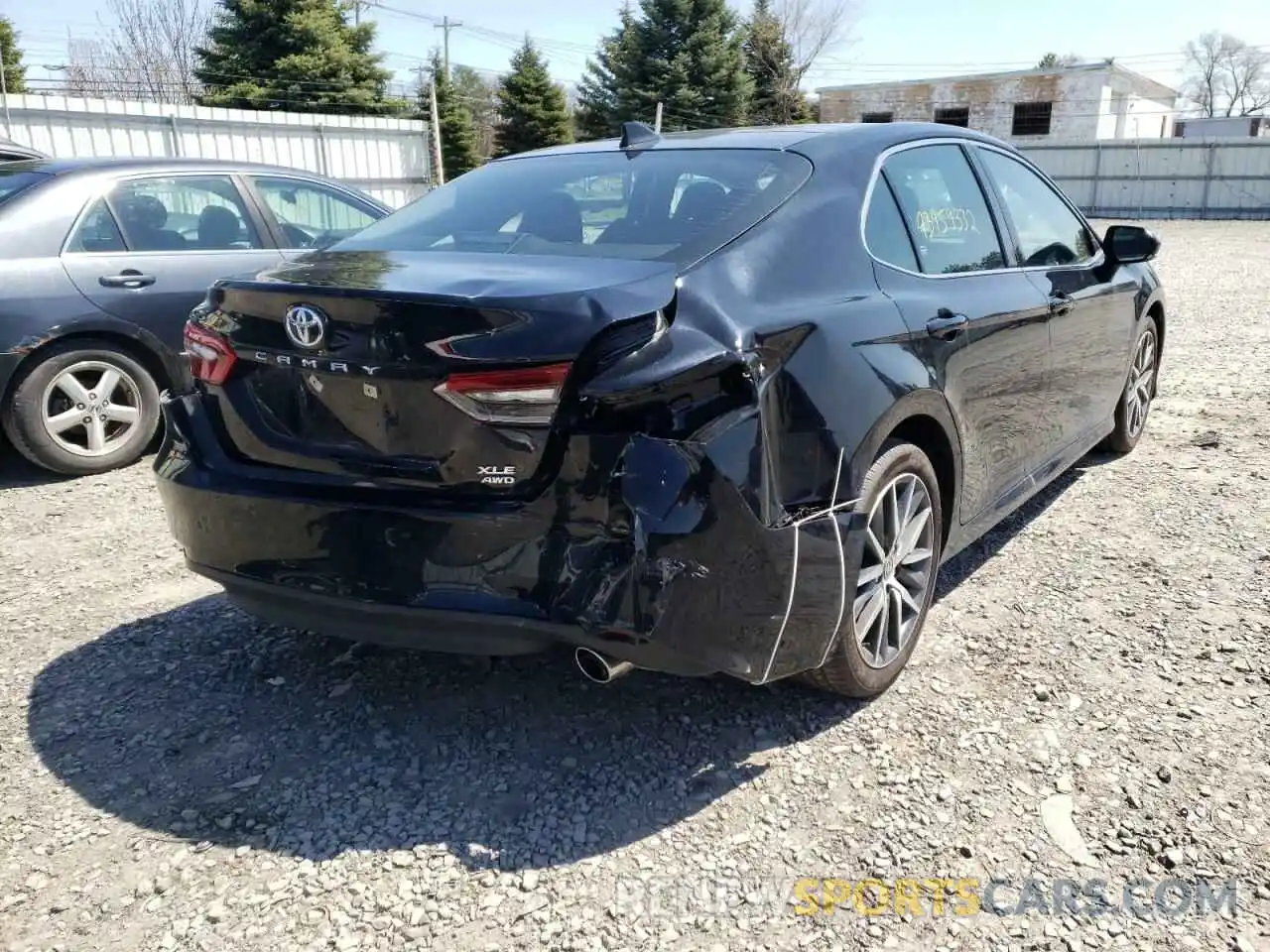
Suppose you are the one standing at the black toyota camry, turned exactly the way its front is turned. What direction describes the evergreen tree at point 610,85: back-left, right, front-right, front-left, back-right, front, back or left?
front-left

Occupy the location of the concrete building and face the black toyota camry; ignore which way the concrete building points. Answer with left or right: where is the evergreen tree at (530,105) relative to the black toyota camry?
right

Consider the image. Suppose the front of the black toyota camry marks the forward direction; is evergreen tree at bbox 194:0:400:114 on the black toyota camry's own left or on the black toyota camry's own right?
on the black toyota camry's own left

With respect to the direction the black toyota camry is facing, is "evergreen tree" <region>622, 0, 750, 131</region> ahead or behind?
ahead

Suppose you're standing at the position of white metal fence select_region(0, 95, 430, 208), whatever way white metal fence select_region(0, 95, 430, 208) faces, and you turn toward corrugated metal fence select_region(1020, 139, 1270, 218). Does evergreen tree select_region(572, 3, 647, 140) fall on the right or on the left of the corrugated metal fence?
left

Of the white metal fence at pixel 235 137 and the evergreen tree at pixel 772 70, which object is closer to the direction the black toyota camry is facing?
the evergreen tree

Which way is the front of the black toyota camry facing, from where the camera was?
facing away from the viewer and to the right of the viewer

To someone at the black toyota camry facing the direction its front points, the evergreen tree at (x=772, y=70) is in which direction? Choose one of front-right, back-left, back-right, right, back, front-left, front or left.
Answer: front-left

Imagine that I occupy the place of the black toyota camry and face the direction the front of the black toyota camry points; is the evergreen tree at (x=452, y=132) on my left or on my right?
on my left

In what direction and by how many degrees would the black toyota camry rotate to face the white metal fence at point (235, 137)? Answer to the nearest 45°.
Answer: approximately 90° to its left

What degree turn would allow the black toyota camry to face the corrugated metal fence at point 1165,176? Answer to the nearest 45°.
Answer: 0° — it already faces it

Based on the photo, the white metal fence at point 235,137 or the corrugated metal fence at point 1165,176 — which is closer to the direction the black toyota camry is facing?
the corrugated metal fence

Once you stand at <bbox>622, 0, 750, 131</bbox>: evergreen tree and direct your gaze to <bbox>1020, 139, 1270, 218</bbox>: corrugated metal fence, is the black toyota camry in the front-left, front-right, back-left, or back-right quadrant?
front-right

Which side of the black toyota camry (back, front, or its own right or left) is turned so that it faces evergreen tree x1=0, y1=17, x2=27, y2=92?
left
